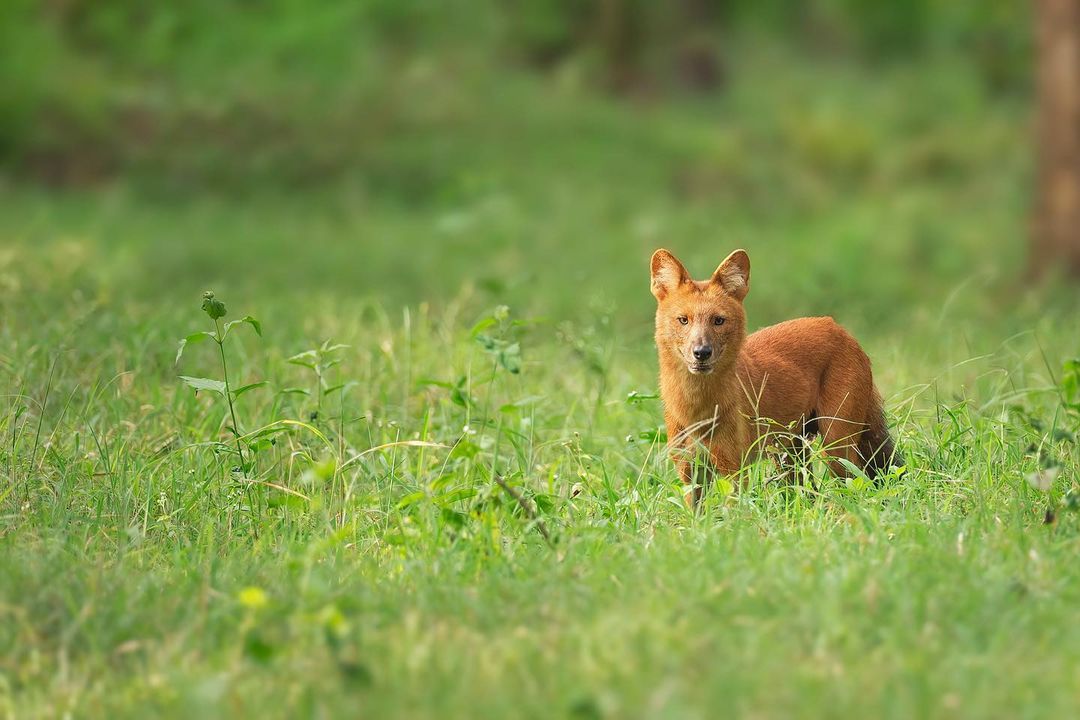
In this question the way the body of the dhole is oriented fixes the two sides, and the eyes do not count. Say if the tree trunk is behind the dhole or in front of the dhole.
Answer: behind

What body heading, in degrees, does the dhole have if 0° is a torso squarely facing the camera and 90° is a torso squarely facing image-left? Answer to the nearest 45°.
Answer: approximately 45°
